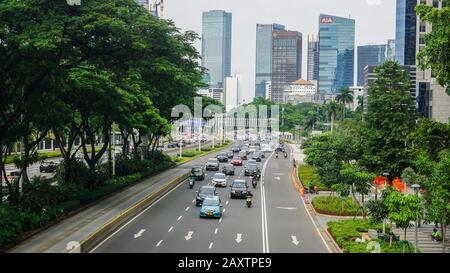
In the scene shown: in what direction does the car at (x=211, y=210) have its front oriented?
toward the camera

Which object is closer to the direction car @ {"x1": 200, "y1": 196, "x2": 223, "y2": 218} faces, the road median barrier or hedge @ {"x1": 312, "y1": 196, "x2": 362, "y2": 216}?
the road median barrier

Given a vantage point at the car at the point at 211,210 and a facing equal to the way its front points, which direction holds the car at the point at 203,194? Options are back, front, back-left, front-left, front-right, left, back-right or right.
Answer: back

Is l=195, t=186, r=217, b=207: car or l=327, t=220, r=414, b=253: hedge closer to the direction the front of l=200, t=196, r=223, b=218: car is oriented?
the hedge

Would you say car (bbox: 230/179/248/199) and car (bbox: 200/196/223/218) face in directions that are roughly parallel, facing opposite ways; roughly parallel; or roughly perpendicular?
roughly parallel

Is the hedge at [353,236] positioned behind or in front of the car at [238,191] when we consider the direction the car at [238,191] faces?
in front

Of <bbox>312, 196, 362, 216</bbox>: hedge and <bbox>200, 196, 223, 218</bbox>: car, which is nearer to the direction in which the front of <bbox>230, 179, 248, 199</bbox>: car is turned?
the car
